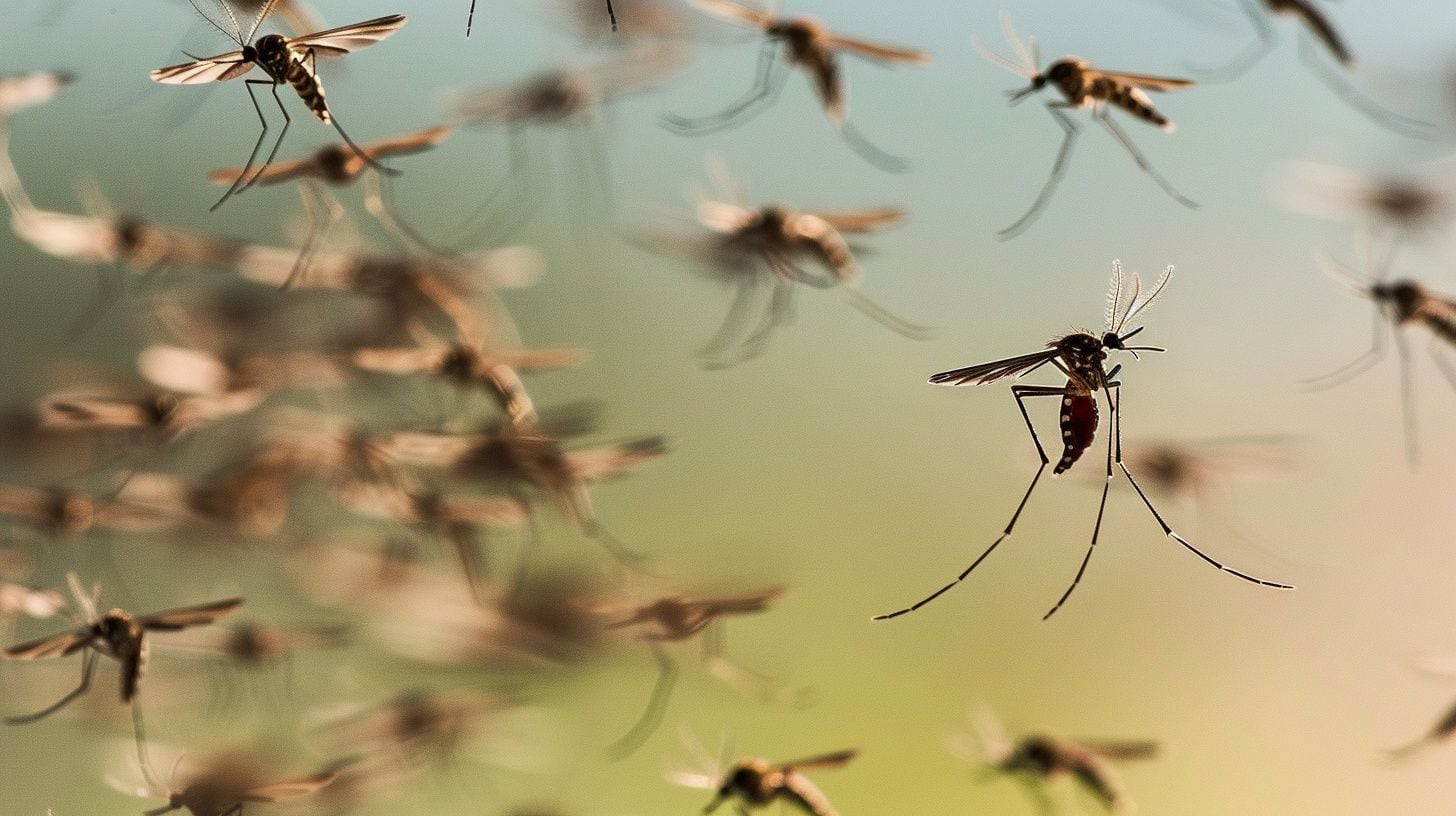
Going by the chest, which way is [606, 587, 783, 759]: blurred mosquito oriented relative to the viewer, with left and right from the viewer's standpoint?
facing to the left of the viewer

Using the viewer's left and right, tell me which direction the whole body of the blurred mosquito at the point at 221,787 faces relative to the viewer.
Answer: facing to the left of the viewer

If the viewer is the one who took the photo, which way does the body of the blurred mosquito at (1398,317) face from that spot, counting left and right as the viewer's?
facing to the left of the viewer

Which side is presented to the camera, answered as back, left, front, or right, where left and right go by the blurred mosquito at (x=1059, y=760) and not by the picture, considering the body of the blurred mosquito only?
left

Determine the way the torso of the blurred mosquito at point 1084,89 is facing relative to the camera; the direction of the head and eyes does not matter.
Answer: to the viewer's left
